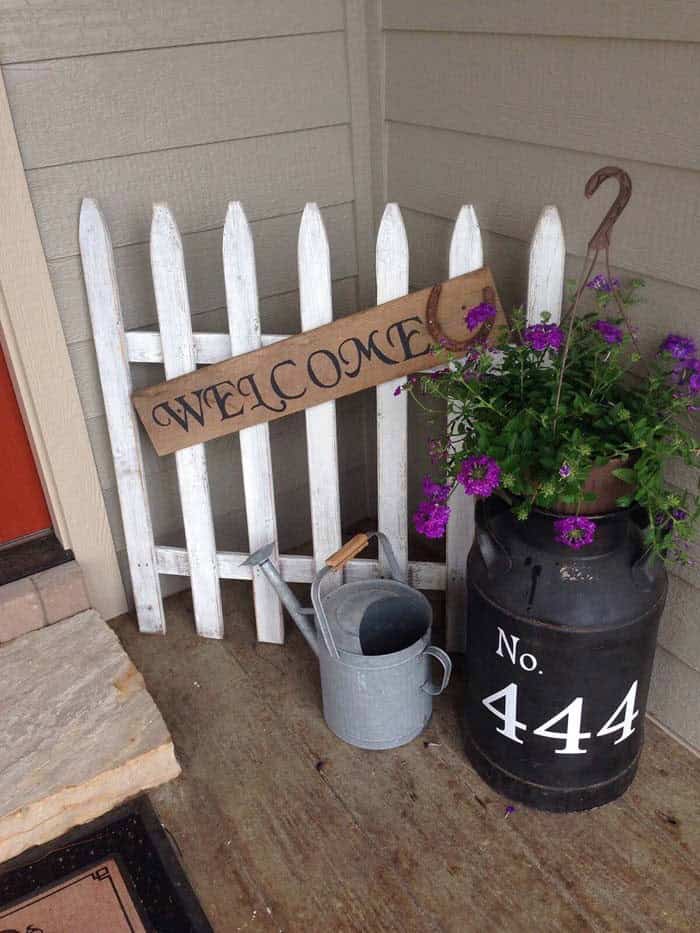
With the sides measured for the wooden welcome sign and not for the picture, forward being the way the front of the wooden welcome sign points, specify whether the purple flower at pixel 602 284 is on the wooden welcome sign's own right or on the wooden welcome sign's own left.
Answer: on the wooden welcome sign's own left

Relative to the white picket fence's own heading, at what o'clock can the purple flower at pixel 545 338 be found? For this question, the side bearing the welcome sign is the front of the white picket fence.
The purple flower is roughly at 10 o'clock from the white picket fence.

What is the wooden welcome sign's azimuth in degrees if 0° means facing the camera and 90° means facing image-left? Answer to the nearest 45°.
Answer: approximately 0°

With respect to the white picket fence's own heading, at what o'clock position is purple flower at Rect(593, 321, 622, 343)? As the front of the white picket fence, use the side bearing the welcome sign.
The purple flower is roughly at 10 o'clock from the white picket fence.

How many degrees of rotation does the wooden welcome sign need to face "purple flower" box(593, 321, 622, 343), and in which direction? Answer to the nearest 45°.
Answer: approximately 45° to its left

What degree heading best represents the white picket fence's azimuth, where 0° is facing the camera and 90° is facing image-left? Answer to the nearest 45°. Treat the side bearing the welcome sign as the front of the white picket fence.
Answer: approximately 0°

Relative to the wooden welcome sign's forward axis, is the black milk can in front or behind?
in front
